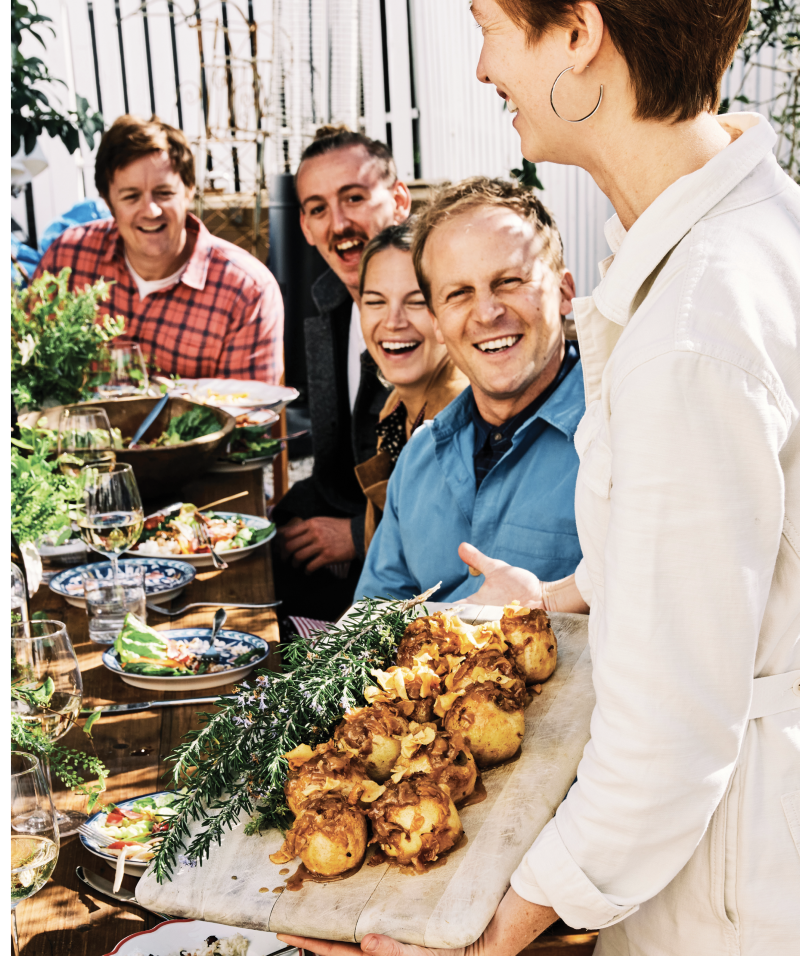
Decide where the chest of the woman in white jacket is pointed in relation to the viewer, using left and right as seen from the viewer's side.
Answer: facing to the left of the viewer

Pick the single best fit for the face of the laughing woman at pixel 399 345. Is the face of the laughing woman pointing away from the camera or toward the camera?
toward the camera

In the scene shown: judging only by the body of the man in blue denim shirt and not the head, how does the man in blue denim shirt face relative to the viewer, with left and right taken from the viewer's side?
facing the viewer

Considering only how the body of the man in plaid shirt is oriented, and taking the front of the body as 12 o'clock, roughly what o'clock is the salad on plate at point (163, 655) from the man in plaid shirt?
The salad on plate is roughly at 12 o'clock from the man in plaid shirt.

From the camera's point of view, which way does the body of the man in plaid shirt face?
toward the camera

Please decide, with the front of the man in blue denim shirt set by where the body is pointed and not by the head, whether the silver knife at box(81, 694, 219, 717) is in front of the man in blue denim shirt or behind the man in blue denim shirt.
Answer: in front

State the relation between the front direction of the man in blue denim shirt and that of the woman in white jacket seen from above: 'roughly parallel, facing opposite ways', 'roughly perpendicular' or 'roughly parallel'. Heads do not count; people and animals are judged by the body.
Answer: roughly perpendicular

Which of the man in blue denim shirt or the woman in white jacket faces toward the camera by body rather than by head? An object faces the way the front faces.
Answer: the man in blue denim shirt

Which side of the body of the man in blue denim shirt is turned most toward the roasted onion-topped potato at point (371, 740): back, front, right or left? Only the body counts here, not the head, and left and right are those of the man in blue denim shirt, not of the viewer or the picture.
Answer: front

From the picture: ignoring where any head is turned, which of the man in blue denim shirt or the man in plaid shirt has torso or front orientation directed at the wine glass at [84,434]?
the man in plaid shirt

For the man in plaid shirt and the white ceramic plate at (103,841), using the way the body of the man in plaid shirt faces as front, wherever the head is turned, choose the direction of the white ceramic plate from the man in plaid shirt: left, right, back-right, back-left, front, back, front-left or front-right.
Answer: front

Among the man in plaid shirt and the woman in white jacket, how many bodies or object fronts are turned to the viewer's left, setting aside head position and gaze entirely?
1

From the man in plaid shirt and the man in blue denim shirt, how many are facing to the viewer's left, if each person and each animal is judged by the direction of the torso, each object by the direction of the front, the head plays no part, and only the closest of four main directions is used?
0

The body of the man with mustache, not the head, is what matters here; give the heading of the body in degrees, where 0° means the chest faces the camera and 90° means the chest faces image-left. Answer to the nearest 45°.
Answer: approximately 45°

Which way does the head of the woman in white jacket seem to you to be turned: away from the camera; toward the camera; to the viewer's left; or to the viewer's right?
to the viewer's left

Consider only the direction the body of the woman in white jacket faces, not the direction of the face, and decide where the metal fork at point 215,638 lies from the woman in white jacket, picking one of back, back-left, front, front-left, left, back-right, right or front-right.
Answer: front-right

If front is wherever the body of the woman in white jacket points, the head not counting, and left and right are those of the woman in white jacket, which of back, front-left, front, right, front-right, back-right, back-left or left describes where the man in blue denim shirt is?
right

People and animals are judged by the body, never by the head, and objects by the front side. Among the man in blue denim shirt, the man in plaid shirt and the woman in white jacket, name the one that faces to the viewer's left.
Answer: the woman in white jacket

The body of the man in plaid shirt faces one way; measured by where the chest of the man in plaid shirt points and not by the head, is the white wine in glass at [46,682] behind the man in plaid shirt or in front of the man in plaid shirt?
in front

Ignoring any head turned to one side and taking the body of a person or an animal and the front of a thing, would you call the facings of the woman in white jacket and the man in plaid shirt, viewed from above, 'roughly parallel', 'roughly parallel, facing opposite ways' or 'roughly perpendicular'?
roughly perpendicular
